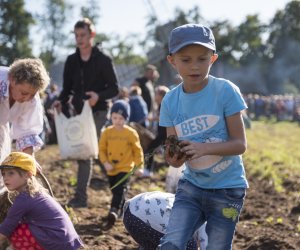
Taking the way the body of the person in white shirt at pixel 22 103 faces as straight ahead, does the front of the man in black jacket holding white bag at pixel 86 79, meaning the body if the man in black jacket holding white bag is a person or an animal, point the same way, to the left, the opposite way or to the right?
to the right

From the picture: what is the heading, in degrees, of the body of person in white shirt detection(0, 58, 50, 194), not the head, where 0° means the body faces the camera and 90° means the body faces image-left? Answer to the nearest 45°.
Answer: approximately 315°

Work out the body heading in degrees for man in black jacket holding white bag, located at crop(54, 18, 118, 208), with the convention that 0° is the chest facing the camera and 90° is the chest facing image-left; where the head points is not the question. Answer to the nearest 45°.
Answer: approximately 45°

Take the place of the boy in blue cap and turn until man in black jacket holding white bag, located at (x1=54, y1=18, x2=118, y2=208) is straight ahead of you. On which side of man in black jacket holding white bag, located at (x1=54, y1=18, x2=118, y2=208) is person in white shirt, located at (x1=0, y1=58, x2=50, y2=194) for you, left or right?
left

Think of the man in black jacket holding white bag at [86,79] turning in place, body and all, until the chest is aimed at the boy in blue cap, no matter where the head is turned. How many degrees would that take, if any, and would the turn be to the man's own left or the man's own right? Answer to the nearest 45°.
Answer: approximately 45° to the man's own left

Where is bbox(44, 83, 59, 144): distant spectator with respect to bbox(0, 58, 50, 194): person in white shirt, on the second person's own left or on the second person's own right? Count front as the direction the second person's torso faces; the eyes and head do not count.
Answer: on the second person's own left

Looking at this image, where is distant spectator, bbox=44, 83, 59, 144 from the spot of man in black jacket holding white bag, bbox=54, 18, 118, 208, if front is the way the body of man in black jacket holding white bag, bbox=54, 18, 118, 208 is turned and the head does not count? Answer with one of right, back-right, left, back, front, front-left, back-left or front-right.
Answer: back-right

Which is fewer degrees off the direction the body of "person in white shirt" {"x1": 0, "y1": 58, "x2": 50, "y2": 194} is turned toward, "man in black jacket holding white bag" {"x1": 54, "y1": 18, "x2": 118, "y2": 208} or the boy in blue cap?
the boy in blue cap
